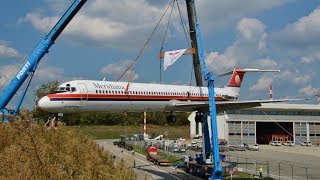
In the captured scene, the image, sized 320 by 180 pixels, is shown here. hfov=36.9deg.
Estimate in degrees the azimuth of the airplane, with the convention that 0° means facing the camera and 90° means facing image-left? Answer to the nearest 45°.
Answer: approximately 45°
